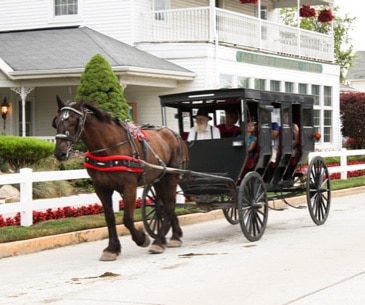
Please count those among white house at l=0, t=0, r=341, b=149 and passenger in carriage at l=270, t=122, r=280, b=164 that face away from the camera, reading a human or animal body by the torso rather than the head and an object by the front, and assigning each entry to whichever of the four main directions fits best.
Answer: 0

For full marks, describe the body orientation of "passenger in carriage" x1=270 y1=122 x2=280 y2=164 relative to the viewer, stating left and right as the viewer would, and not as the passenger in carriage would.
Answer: facing the viewer and to the left of the viewer

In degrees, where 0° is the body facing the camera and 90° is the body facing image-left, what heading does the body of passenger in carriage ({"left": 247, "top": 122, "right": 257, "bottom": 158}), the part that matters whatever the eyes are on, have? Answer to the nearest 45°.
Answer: approximately 45°

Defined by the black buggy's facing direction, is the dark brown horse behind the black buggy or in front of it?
in front

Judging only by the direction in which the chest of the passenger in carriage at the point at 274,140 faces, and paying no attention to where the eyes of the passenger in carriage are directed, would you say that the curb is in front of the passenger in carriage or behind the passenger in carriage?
in front

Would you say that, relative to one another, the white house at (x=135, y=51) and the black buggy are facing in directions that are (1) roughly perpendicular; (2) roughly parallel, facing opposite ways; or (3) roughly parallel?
roughly perpendicular

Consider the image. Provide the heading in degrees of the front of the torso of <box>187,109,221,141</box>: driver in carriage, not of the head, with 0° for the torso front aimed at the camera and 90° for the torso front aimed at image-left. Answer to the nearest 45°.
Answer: approximately 45°

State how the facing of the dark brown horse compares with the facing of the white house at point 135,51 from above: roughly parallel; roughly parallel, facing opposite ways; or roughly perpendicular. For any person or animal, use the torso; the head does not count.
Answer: roughly perpendicular

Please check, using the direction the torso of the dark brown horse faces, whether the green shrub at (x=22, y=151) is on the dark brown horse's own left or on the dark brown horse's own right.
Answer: on the dark brown horse's own right

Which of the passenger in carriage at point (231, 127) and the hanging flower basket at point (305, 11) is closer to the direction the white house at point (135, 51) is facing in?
the passenger in carriage

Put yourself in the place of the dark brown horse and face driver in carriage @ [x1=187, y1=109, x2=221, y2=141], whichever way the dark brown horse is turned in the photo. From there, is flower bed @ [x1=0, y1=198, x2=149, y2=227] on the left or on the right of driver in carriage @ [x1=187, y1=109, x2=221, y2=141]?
left

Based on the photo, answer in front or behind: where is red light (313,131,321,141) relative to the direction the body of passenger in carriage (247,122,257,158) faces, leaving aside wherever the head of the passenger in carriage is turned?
behind

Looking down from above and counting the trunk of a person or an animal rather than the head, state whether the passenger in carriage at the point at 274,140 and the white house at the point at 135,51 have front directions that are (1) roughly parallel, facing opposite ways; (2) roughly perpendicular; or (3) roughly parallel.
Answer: roughly perpendicular

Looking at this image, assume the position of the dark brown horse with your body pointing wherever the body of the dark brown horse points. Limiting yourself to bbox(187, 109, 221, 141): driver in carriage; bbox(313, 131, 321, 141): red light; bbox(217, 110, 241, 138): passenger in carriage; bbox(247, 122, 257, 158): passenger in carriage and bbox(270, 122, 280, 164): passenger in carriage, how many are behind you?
5
